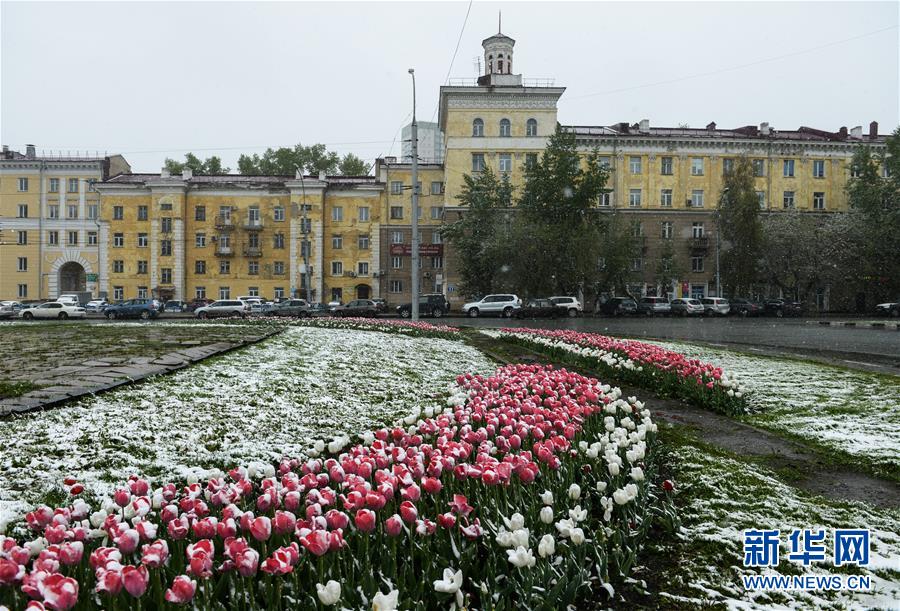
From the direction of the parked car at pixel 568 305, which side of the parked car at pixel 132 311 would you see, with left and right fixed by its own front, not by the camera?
back

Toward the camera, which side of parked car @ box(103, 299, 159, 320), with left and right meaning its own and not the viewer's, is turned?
left

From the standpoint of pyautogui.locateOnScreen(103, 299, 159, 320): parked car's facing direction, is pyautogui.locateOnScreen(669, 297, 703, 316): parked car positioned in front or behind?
behind

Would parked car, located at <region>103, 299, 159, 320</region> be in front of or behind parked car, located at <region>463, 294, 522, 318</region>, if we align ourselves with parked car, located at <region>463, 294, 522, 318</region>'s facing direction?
in front

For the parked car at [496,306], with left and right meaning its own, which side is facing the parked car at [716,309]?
back

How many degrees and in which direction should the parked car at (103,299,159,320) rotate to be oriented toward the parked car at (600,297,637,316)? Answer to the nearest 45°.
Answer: approximately 180°

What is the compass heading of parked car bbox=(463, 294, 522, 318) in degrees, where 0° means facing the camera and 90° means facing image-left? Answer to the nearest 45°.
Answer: approximately 90°

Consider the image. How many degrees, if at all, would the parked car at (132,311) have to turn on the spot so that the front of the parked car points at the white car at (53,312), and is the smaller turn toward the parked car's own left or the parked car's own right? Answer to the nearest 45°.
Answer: approximately 45° to the parked car's own right
